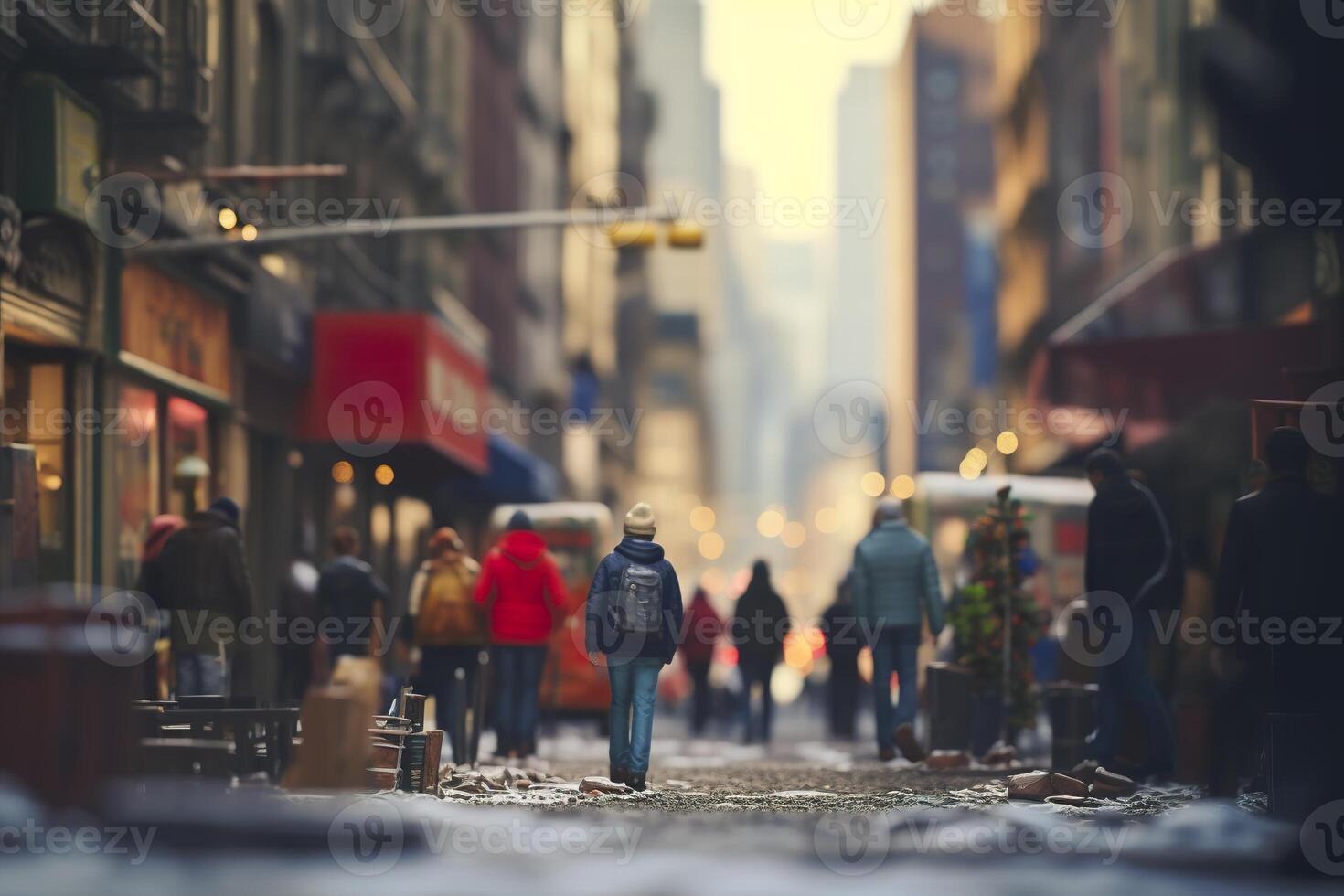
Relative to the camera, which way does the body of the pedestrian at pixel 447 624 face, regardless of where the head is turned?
away from the camera

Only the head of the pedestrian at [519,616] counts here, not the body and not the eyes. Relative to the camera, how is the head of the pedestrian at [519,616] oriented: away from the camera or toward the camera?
away from the camera

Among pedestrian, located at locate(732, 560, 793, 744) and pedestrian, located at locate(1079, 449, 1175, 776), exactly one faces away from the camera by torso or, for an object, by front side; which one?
pedestrian, located at locate(732, 560, 793, 744)

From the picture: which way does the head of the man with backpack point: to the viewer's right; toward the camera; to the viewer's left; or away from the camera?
away from the camera

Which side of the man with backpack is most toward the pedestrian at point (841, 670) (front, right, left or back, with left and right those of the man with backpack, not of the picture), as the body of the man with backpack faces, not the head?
front

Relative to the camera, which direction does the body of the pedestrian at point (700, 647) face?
away from the camera

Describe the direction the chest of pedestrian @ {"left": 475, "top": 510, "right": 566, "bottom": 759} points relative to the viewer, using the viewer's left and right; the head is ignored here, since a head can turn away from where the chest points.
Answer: facing away from the viewer

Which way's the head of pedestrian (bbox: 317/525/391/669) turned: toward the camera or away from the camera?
away from the camera

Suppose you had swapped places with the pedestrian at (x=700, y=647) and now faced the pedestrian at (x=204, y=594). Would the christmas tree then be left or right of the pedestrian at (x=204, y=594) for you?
left

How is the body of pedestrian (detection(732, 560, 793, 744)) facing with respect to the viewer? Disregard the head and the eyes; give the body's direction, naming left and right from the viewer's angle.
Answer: facing away from the viewer

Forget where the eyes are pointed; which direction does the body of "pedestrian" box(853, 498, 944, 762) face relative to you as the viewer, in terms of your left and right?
facing away from the viewer

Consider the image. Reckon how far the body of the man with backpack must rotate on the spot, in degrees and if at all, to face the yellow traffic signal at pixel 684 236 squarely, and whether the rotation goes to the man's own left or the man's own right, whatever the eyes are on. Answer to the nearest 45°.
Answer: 0° — they already face it

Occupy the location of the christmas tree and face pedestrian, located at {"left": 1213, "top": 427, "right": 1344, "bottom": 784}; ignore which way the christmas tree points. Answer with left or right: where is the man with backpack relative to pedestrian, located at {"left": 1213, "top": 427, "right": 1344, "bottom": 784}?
right
